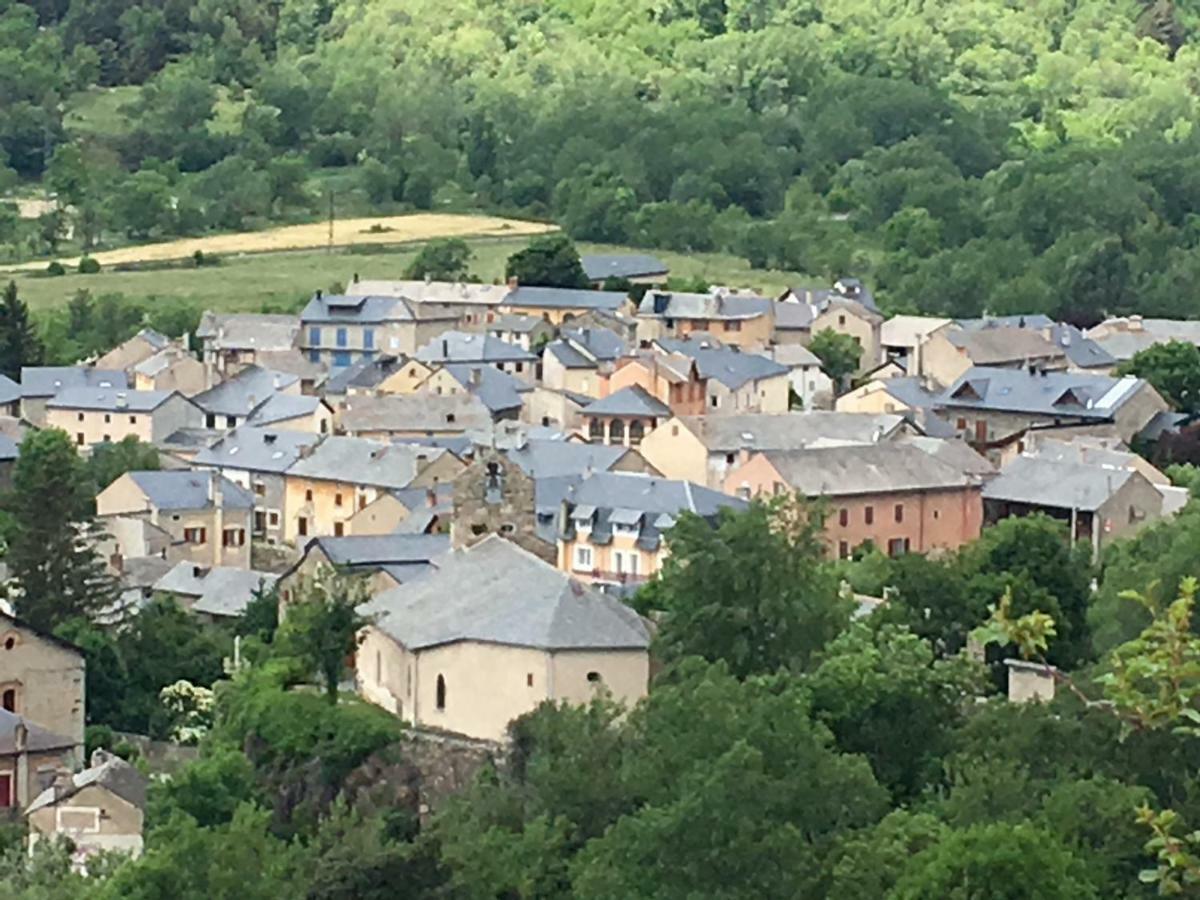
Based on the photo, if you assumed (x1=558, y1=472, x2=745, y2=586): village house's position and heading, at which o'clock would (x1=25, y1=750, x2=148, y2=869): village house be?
(x1=25, y1=750, x2=148, y2=869): village house is roughly at 1 o'clock from (x1=558, y1=472, x2=745, y2=586): village house.

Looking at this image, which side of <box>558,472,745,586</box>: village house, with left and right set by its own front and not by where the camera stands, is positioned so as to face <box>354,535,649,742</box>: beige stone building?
front

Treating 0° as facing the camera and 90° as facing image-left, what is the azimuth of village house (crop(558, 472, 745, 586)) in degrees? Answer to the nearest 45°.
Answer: approximately 0°

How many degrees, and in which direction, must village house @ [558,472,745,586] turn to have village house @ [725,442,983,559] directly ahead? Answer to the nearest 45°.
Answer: approximately 135° to its left

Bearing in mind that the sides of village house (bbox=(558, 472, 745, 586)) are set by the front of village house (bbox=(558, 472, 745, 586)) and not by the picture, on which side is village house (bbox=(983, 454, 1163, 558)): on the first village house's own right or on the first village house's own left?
on the first village house's own left

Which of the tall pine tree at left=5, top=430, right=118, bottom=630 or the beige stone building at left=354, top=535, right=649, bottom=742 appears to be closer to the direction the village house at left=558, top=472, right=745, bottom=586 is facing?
the beige stone building

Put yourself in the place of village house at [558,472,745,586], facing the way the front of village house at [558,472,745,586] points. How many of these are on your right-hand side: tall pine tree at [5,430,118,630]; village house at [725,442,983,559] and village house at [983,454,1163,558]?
1

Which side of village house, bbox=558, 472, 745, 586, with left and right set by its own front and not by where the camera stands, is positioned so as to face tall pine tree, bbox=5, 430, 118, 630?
right
